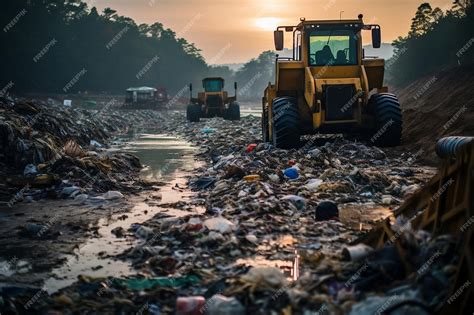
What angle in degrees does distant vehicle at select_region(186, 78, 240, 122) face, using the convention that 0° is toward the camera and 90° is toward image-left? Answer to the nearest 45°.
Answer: approximately 0°

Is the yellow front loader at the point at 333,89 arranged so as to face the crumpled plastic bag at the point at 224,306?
yes

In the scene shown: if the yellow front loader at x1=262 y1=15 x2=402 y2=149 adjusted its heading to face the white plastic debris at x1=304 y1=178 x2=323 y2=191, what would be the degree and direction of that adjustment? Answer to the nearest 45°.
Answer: approximately 180°

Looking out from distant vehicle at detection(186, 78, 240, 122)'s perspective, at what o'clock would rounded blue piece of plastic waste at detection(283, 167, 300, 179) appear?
The rounded blue piece of plastic waste is roughly at 12 o'clock from the distant vehicle.

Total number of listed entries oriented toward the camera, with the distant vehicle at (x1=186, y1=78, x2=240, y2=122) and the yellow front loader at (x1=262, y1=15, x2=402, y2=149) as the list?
2

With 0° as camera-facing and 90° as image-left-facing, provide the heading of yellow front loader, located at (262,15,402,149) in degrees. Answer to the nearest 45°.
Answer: approximately 0°

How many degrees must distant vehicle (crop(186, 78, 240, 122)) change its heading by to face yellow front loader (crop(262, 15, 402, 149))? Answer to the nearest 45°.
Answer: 0° — it already faces it

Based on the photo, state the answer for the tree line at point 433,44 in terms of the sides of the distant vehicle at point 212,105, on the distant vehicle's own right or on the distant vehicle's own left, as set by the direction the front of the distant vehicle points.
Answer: on the distant vehicle's own left

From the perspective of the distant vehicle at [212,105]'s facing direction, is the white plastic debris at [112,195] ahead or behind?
ahead

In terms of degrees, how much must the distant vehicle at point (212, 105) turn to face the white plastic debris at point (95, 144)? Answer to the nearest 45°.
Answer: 0° — it already faces it
